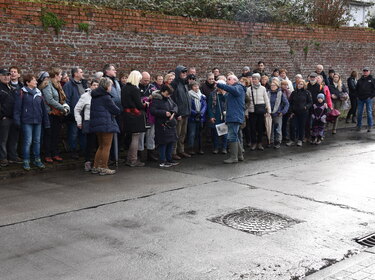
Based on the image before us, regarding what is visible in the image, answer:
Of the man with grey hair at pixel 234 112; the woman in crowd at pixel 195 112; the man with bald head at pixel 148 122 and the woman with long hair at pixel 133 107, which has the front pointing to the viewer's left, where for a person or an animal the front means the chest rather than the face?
the man with grey hair at pixel 234 112

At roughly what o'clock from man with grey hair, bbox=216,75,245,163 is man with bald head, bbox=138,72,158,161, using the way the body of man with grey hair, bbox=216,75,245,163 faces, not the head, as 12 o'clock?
man with bald head, bbox=138,72,158,161 is roughly at 12 o'clock from man with grey hair, bbox=216,75,245,163.

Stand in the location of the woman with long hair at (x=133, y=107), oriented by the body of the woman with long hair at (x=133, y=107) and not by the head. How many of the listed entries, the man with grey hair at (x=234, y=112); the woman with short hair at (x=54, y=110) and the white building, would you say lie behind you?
1

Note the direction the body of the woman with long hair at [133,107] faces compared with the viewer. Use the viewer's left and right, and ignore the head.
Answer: facing to the right of the viewer

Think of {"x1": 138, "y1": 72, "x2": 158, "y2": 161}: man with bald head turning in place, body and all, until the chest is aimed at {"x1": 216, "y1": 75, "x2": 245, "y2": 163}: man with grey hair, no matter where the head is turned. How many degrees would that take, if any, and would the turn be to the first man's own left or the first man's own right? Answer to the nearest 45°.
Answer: approximately 45° to the first man's own left

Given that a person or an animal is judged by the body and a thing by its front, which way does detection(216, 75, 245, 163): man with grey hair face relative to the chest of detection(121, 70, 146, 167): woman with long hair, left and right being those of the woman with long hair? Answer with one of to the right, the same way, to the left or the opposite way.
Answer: the opposite way

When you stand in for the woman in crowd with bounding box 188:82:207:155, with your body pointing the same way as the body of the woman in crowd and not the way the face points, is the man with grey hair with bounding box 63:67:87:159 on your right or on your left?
on your right

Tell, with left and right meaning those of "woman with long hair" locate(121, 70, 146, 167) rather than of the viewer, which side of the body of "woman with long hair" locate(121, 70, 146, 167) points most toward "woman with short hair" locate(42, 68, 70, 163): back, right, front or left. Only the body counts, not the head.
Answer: back

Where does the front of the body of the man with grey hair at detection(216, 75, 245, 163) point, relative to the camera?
to the viewer's left
